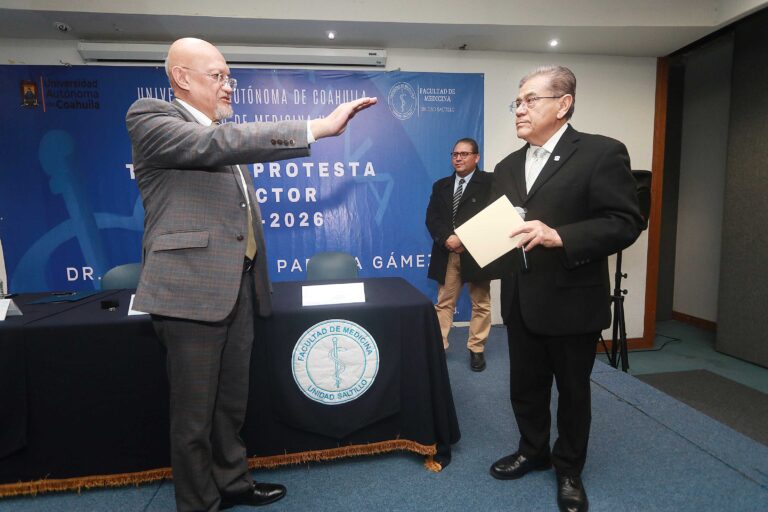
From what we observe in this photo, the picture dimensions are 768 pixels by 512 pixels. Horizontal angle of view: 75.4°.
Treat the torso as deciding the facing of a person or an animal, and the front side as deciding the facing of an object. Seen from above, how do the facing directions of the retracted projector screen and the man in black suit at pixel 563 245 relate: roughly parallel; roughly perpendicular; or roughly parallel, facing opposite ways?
roughly perpendicular

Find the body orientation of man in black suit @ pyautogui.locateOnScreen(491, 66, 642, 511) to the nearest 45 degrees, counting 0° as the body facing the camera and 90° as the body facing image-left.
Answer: approximately 45°

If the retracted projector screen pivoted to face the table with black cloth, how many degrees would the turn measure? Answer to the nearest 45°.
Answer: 0° — it already faces it

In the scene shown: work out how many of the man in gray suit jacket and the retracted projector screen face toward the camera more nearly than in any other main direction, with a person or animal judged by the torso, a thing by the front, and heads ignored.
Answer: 1

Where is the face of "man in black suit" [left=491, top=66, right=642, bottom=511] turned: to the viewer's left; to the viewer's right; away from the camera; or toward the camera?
to the viewer's left

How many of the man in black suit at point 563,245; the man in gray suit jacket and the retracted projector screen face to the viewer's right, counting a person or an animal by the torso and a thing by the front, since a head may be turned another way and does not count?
1

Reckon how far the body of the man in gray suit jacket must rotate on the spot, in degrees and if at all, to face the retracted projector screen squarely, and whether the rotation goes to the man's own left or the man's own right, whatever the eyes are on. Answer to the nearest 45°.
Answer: approximately 90° to the man's own left

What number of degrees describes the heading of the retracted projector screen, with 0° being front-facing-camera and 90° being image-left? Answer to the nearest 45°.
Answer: approximately 0°

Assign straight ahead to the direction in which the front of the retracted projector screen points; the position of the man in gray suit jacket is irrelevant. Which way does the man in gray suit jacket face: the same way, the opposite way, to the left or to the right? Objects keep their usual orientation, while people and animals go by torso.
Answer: to the left

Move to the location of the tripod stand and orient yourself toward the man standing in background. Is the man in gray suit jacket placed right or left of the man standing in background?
left

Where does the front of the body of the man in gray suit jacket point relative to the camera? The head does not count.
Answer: to the viewer's right
